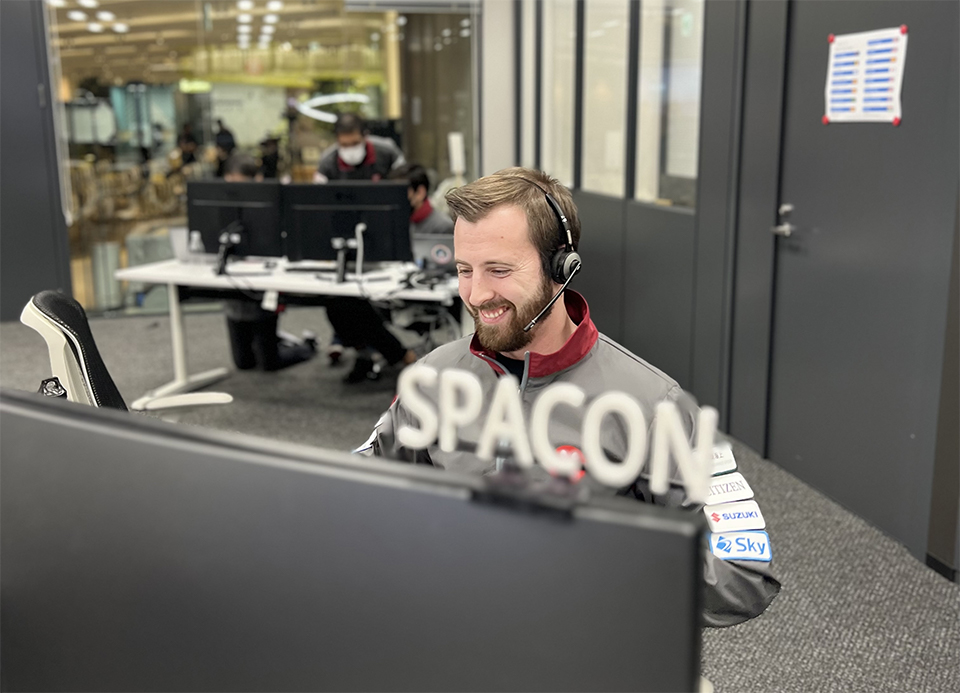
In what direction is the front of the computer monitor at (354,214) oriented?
away from the camera

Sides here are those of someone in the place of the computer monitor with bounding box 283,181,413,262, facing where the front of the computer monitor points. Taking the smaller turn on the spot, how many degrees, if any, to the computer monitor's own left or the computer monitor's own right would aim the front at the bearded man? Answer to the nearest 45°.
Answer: approximately 180°

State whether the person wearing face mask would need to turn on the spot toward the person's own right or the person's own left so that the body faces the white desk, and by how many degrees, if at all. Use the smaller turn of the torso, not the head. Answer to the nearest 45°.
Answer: approximately 45° to the person's own right

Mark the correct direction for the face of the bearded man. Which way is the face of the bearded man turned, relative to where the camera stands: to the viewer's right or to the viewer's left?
to the viewer's left

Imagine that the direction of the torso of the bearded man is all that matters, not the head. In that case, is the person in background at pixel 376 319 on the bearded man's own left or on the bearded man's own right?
on the bearded man's own right

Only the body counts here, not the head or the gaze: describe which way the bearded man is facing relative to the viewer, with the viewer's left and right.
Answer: facing the viewer and to the left of the viewer

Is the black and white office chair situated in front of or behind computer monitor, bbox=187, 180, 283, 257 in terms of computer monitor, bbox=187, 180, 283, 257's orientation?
behind

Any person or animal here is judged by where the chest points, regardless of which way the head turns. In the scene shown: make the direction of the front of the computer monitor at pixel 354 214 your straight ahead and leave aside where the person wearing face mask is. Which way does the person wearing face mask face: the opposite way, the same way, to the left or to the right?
the opposite way

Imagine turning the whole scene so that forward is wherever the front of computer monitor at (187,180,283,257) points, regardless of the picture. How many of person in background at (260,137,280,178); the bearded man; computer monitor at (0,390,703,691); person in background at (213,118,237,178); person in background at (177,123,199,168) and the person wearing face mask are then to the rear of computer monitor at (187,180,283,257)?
2

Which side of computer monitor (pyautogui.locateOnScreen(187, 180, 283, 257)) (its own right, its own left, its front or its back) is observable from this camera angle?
back

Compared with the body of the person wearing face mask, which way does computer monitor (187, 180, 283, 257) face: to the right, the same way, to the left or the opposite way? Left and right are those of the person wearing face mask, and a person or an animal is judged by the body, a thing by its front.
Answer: the opposite way

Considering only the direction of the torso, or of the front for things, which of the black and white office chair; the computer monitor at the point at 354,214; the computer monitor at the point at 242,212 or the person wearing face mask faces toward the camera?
the person wearing face mask

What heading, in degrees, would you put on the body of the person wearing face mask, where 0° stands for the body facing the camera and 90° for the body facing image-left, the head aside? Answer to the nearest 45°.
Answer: approximately 0°
